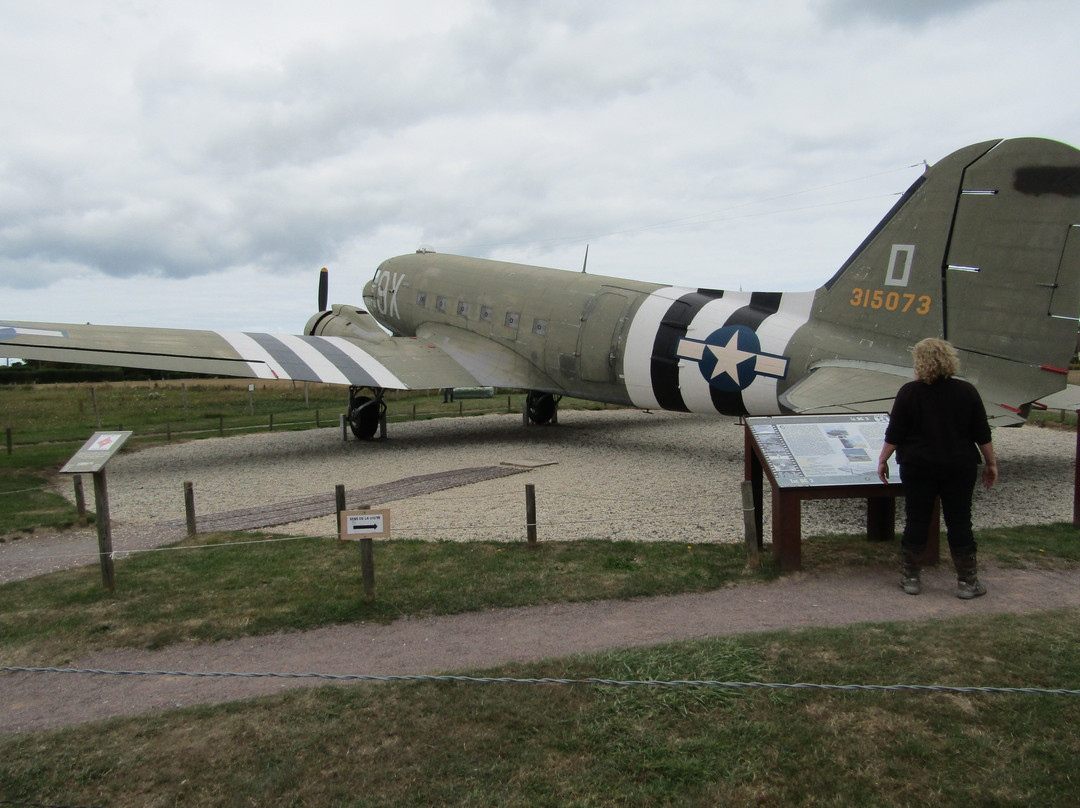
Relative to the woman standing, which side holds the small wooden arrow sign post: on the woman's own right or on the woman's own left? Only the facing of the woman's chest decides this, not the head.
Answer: on the woman's own left

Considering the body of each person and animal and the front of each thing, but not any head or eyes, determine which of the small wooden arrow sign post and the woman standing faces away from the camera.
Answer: the woman standing

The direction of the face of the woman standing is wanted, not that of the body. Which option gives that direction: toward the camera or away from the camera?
away from the camera

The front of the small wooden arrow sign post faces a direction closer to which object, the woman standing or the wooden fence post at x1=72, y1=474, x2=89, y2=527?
the woman standing

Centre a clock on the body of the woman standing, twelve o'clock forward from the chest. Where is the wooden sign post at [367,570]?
The wooden sign post is roughly at 8 o'clock from the woman standing.

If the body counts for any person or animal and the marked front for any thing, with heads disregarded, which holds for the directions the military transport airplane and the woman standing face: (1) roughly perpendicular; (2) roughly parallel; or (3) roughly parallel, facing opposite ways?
roughly perpendicular

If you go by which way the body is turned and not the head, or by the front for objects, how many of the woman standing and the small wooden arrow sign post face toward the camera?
1

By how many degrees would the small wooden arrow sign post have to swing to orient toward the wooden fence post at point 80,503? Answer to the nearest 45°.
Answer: approximately 135° to its right

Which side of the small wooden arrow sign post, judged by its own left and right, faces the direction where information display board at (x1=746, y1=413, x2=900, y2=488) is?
left

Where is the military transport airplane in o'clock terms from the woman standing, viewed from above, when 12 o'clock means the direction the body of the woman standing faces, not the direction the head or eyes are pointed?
The military transport airplane is roughly at 11 o'clock from the woman standing.

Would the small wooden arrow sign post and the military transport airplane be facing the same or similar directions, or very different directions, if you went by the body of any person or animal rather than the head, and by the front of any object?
very different directions

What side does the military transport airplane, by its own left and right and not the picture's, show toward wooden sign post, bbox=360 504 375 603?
left

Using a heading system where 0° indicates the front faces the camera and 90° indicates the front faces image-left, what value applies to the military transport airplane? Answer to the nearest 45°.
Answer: approximately 135°

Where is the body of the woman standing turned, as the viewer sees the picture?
away from the camera
